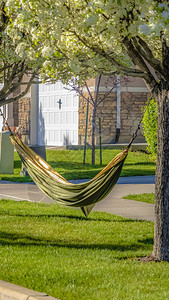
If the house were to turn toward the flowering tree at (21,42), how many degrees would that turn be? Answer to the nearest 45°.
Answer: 0° — it already faces it

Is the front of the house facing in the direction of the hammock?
yes

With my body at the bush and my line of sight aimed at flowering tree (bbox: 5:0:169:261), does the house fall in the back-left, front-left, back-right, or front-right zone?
back-right

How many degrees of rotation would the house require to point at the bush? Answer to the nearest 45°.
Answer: approximately 90° to its left

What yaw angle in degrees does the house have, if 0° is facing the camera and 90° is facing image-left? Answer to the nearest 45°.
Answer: approximately 0°

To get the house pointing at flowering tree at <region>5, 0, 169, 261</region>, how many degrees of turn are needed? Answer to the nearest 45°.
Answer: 0° — it already faces it
